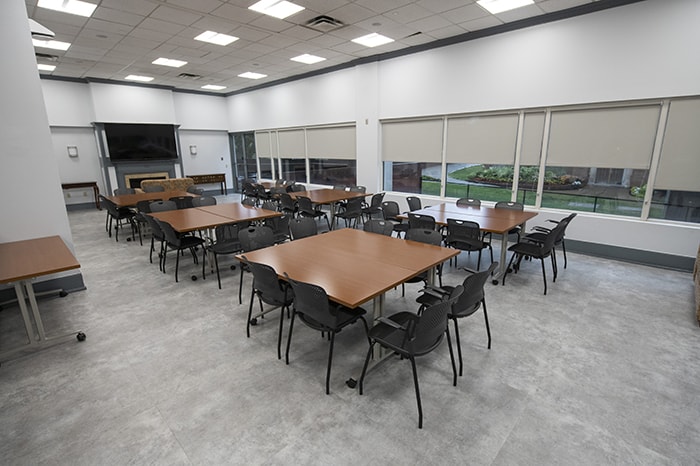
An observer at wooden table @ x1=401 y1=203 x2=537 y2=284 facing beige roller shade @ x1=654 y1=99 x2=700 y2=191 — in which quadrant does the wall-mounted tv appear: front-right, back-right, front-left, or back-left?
back-left

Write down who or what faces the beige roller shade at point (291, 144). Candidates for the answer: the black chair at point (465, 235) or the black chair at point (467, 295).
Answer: the black chair at point (467, 295)

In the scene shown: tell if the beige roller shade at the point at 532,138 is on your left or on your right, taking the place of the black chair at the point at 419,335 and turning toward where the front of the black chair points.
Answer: on your right

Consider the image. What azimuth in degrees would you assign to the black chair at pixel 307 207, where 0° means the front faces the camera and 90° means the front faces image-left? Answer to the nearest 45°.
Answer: approximately 225°

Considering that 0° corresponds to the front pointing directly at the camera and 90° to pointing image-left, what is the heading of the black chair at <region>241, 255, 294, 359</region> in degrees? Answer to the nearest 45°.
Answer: approximately 225°

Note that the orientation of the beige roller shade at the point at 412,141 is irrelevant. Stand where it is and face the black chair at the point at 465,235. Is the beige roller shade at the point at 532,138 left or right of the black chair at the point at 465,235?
left

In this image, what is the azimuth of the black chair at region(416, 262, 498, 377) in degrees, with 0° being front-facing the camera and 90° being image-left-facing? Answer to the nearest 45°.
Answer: approximately 135°

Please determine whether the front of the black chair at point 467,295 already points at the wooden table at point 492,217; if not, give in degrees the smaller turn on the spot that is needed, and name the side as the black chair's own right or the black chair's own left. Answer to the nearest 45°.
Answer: approximately 45° to the black chair's own right

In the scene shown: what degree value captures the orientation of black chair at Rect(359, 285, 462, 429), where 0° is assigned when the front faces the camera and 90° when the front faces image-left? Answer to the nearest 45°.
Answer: approximately 135°

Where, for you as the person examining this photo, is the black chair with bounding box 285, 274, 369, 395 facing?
facing away from the viewer and to the right of the viewer
